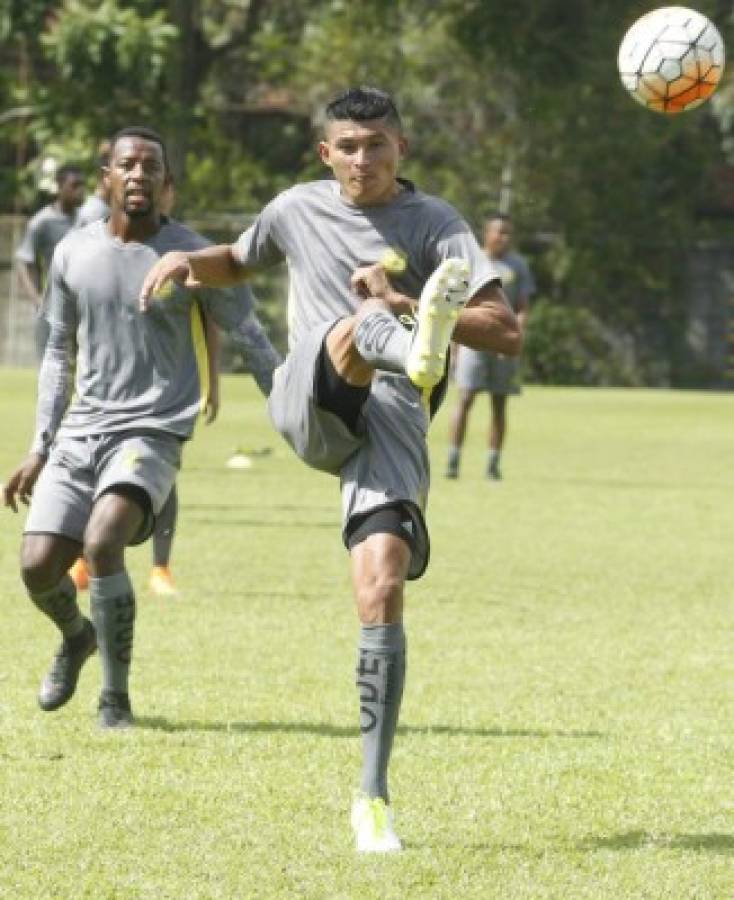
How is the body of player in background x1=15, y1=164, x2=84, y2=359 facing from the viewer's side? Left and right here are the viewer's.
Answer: facing the viewer and to the right of the viewer

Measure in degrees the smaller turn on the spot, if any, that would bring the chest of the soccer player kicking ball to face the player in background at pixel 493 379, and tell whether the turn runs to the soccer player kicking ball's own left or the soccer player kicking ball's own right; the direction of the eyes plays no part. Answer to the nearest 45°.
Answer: approximately 180°

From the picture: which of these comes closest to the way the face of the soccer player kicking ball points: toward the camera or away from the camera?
toward the camera

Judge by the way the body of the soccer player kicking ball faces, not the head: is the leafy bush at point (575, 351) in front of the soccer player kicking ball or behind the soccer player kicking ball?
behind

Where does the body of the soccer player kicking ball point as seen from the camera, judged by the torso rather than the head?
toward the camera
